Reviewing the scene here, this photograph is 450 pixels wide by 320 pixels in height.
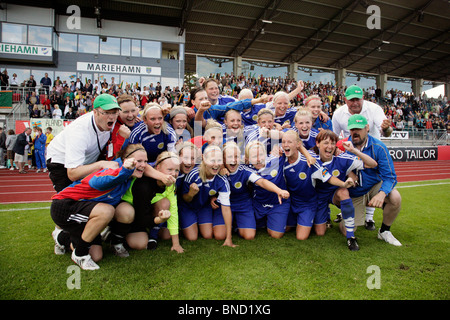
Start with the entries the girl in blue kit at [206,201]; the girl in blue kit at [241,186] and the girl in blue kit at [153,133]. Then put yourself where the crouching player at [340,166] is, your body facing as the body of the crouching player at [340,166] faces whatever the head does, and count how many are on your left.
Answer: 0

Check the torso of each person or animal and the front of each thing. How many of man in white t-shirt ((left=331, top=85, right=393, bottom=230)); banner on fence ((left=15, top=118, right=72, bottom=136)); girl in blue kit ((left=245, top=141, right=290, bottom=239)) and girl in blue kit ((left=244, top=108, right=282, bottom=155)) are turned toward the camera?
4

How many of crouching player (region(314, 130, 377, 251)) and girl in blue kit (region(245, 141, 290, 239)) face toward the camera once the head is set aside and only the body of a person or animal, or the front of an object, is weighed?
2

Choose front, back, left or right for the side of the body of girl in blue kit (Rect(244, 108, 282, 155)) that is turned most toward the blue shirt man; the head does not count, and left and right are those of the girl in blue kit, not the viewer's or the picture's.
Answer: left

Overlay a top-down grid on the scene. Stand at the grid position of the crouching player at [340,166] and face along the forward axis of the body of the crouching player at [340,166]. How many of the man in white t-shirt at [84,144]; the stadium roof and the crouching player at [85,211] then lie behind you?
1

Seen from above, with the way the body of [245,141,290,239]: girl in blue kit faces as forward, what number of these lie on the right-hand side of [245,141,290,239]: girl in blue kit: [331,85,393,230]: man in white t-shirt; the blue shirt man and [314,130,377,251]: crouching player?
0

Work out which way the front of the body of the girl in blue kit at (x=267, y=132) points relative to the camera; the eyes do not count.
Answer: toward the camera

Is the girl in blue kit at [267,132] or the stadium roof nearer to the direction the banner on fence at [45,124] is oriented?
the girl in blue kit

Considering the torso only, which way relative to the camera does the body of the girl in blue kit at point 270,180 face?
toward the camera

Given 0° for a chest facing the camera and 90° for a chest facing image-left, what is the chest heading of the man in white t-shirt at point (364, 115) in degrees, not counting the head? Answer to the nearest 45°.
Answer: approximately 0°

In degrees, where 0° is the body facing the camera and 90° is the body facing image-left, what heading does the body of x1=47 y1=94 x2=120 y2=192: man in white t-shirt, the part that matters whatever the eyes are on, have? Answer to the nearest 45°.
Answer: approximately 315°

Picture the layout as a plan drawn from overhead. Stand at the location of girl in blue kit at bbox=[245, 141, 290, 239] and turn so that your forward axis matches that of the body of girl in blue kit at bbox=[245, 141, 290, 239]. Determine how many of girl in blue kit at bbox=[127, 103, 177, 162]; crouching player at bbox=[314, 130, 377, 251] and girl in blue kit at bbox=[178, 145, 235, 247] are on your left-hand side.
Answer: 1

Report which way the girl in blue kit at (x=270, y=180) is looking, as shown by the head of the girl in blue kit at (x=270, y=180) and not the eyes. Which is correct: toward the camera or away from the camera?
toward the camera

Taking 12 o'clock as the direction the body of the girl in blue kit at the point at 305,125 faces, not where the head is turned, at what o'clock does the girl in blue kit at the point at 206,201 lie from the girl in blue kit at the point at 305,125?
the girl in blue kit at the point at 206,201 is roughly at 2 o'clock from the girl in blue kit at the point at 305,125.

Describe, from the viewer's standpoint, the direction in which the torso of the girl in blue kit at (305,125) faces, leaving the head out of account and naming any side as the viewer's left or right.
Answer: facing the viewer

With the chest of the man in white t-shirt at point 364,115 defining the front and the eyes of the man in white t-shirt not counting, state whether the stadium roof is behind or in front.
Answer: behind
